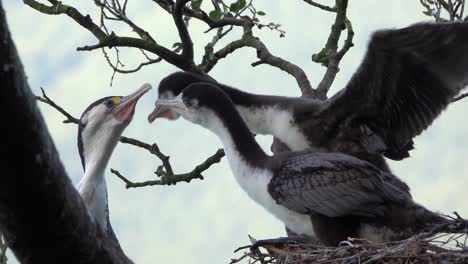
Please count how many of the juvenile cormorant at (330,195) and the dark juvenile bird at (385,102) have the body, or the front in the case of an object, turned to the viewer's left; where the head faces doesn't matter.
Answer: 2

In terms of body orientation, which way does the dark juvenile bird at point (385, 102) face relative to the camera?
to the viewer's left

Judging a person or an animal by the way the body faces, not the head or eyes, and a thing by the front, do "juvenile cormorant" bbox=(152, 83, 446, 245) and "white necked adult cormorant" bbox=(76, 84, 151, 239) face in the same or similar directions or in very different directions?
very different directions

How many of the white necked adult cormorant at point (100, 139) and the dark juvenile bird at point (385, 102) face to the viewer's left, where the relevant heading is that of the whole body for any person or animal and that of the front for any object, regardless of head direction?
1

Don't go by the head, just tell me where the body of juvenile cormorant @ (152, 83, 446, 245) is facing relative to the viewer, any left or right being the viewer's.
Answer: facing to the left of the viewer

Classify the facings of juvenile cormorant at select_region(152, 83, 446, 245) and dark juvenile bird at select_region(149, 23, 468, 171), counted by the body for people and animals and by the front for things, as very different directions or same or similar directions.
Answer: same or similar directions
